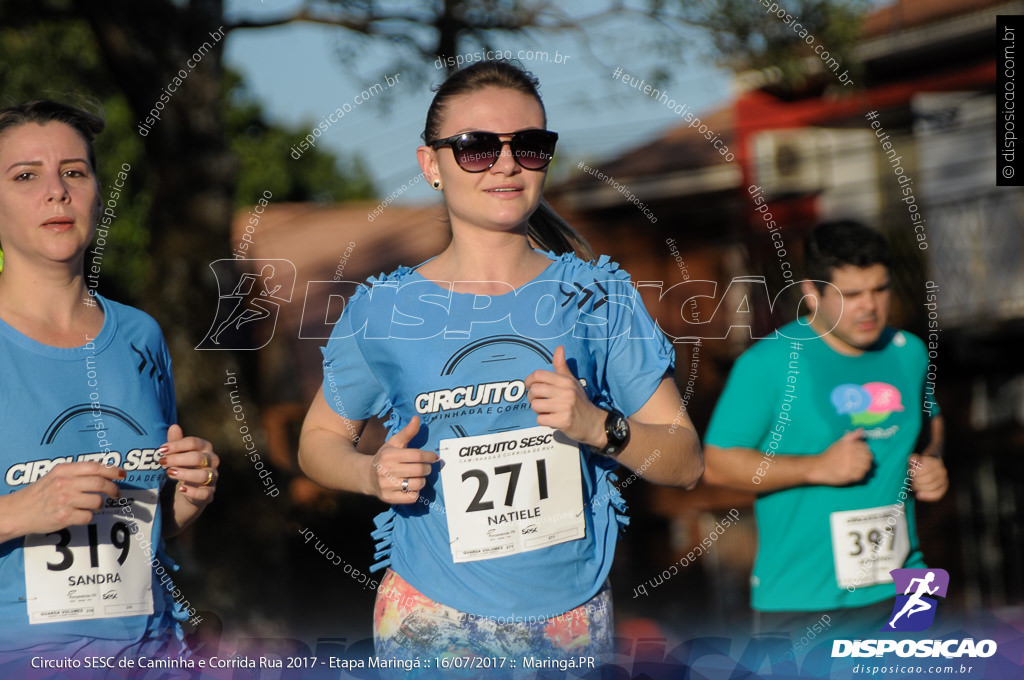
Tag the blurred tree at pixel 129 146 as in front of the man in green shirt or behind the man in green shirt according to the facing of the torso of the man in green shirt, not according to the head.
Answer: behind

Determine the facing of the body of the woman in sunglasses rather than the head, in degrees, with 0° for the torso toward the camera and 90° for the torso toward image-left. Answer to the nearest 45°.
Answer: approximately 0°

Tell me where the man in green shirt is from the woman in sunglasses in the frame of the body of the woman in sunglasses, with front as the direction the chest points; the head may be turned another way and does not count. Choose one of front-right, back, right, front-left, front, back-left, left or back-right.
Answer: back-left

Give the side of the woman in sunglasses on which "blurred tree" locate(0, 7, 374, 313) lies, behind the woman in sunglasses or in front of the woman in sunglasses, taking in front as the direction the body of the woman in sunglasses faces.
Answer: behind

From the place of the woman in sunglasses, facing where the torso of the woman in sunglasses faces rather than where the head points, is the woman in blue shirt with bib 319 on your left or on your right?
on your right

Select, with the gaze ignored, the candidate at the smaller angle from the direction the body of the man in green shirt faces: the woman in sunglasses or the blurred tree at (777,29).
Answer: the woman in sunglasses
